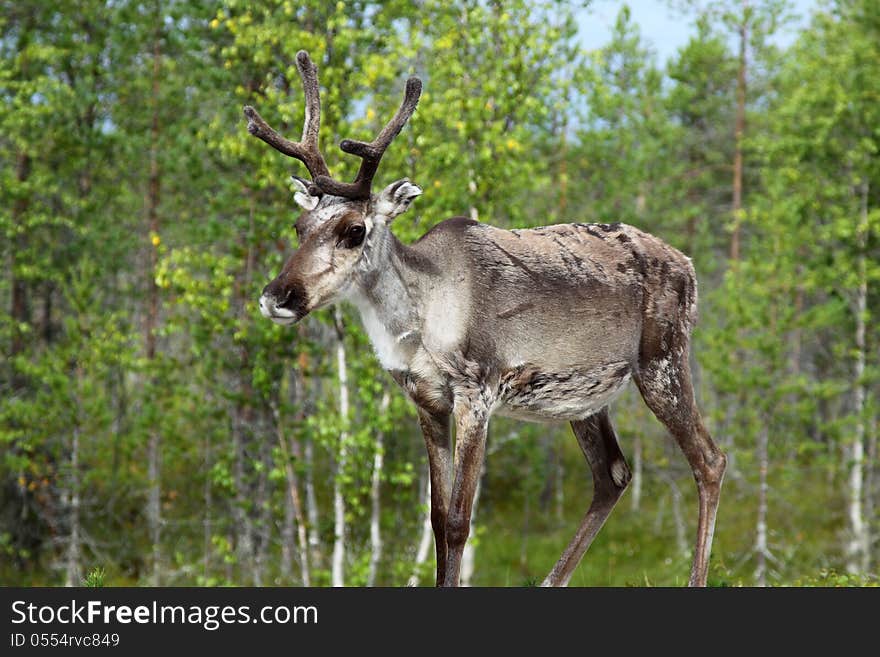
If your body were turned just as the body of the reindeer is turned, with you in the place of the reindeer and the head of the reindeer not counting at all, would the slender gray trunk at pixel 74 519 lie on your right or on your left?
on your right

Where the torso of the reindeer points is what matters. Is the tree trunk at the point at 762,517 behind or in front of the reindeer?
behind

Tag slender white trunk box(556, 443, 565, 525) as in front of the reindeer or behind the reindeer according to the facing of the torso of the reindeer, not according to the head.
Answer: behind

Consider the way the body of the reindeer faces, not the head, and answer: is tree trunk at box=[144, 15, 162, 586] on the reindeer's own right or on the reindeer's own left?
on the reindeer's own right

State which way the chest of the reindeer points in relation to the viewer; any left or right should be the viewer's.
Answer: facing the viewer and to the left of the viewer

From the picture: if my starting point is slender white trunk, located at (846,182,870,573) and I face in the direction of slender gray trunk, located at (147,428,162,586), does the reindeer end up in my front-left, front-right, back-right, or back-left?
front-left
